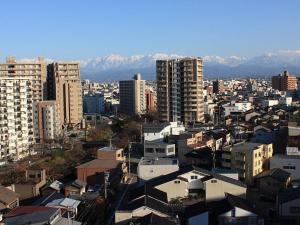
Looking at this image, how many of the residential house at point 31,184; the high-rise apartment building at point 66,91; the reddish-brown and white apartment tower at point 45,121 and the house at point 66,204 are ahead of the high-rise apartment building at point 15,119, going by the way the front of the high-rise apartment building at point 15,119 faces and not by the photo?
2

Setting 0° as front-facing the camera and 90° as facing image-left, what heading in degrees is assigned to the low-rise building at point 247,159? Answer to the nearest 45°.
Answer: approximately 315°

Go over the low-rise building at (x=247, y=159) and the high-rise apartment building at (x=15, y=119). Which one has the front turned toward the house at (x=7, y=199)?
the high-rise apartment building

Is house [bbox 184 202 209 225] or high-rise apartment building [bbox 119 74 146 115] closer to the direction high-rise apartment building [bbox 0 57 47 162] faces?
the house

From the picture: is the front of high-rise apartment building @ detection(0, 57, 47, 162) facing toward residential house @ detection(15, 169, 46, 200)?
yes

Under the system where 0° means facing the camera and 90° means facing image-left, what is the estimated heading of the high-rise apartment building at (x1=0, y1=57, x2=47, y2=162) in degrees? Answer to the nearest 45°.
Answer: approximately 0°

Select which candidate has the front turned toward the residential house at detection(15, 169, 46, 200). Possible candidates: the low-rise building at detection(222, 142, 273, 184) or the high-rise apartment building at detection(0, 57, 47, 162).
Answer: the high-rise apartment building

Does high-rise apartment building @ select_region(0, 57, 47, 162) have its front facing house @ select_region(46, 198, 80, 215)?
yes

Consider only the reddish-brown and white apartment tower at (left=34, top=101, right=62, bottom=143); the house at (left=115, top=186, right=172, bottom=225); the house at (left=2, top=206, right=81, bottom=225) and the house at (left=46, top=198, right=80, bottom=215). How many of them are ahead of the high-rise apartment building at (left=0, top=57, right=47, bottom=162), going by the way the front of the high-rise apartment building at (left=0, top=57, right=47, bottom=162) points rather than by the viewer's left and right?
3

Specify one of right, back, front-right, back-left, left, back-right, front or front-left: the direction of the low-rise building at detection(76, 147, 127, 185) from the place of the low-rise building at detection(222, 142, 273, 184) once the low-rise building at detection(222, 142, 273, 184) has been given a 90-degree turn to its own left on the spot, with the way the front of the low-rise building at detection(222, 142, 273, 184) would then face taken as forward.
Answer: back-left
